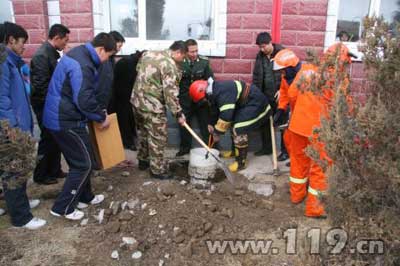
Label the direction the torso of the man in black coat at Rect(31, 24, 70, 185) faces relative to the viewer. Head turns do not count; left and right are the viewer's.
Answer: facing to the right of the viewer

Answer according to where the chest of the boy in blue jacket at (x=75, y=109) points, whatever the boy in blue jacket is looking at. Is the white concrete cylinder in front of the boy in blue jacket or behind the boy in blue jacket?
in front

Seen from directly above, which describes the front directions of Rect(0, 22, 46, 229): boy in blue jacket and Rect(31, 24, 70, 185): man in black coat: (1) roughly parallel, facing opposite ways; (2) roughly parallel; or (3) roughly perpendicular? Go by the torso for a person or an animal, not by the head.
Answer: roughly parallel

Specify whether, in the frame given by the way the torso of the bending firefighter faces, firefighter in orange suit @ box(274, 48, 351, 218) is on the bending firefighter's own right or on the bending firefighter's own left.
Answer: on the bending firefighter's own left

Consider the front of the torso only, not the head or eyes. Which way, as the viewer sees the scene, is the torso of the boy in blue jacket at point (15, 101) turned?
to the viewer's right

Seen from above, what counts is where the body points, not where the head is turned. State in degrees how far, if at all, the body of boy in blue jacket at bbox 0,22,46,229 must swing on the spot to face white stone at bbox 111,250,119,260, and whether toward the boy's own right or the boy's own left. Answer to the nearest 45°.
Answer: approximately 45° to the boy's own right

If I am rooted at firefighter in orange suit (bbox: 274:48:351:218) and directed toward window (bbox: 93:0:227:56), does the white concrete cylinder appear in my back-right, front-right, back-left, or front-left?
front-left

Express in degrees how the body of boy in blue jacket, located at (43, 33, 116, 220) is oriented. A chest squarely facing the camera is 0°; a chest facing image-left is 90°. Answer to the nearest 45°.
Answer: approximately 270°

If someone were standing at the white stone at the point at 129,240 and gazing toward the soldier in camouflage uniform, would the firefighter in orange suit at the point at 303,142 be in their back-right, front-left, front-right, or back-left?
front-right

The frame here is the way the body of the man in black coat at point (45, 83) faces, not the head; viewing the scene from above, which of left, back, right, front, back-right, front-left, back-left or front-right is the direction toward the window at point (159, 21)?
front-left

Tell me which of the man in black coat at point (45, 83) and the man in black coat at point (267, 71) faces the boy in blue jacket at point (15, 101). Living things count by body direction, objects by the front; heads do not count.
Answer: the man in black coat at point (267, 71)

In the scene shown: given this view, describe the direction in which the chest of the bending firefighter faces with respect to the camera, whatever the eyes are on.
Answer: to the viewer's left

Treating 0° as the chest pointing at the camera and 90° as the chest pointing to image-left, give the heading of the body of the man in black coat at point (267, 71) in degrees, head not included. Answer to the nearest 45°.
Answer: approximately 45°

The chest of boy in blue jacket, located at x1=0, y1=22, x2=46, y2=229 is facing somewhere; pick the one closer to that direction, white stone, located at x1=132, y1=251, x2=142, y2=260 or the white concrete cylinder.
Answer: the white concrete cylinder

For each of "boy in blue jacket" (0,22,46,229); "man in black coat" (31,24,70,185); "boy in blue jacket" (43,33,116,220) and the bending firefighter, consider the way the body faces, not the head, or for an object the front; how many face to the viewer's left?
1
